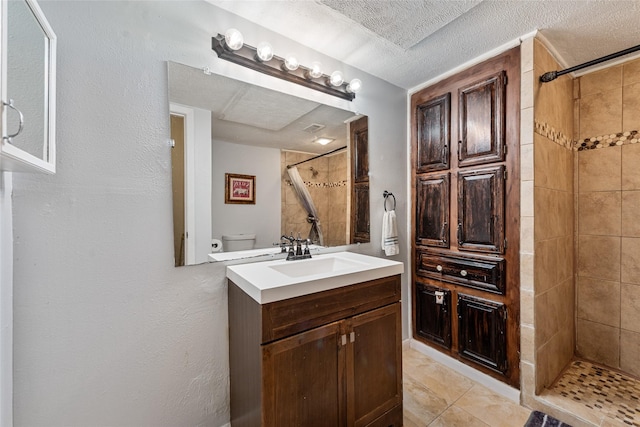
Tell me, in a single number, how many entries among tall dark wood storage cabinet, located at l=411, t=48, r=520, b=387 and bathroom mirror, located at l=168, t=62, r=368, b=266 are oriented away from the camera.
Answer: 0

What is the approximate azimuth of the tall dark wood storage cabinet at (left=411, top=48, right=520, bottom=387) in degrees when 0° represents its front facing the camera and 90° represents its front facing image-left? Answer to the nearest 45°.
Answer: approximately 45°

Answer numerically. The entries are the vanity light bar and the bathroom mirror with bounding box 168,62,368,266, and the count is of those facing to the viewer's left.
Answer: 0

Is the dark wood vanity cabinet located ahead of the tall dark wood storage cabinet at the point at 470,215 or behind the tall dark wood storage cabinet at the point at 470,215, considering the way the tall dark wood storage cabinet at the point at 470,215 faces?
ahead

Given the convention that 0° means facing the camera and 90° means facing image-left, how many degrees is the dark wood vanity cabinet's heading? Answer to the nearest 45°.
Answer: approximately 315°

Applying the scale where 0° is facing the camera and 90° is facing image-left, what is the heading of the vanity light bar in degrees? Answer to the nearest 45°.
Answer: approximately 315°

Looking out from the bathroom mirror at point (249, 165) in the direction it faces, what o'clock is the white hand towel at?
The white hand towel is roughly at 10 o'clock from the bathroom mirror.
